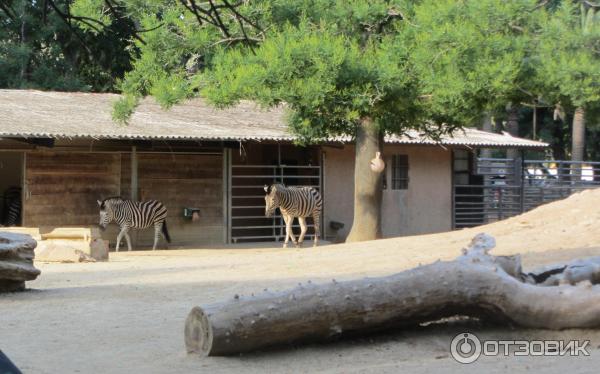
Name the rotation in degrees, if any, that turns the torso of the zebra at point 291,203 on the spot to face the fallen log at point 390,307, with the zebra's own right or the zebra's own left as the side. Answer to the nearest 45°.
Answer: approximately 45° to the zebra's own left

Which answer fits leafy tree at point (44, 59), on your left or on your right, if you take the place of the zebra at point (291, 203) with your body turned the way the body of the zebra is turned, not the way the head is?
on your right

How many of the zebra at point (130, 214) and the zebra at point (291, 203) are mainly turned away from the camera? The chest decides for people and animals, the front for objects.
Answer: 0

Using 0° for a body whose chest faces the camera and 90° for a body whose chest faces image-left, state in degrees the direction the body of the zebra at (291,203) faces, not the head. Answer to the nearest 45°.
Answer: approximately 45°

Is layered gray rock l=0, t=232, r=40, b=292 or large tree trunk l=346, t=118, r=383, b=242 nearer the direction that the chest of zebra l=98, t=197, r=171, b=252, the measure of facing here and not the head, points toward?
the layered gray rock

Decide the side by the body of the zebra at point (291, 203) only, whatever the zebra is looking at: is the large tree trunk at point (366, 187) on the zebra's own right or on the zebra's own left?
on the zebra's own left

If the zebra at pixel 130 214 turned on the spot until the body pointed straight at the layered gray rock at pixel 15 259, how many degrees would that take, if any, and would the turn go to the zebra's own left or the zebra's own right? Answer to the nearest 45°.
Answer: approximately 90° to the zebra's own left

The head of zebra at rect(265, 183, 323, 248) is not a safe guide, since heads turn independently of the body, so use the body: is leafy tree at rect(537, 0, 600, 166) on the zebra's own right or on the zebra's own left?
on the zebra's own right

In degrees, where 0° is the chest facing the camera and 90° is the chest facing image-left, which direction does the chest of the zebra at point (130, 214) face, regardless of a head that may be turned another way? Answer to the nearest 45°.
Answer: approximately 90°

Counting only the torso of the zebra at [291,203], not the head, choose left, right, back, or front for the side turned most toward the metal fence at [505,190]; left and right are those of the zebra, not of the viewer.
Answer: back
